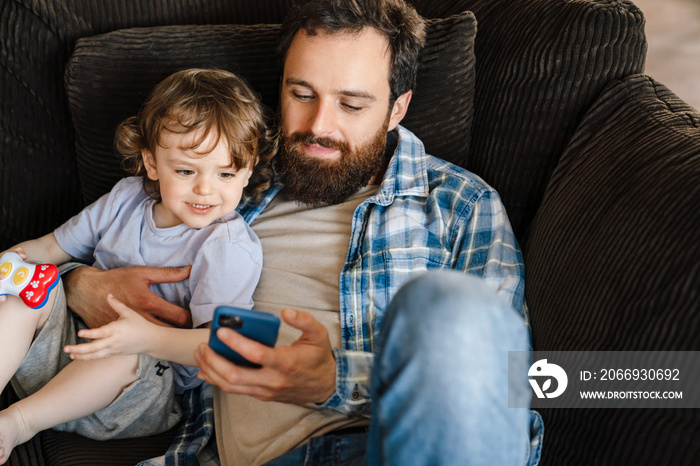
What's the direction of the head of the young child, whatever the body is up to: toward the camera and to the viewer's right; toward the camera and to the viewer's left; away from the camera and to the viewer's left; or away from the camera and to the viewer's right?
toward the camera and to the viewer's right

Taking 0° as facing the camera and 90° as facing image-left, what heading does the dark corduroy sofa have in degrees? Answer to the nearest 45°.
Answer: approximately 0°

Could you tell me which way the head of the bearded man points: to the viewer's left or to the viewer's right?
to the viewer's left
